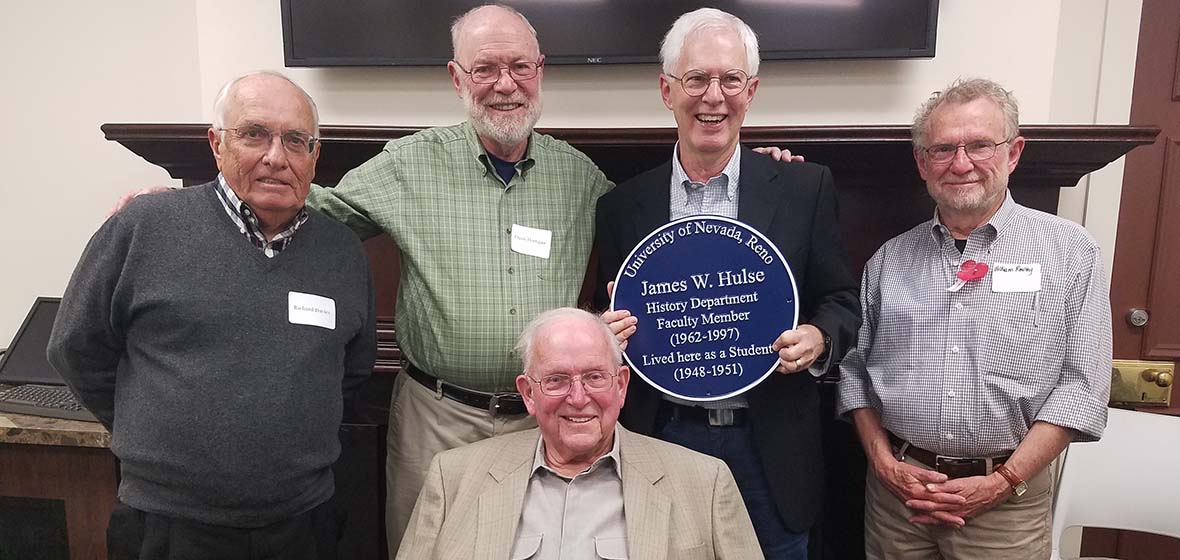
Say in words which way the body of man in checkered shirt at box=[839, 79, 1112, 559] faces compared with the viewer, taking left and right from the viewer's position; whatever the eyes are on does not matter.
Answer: facing the viewer

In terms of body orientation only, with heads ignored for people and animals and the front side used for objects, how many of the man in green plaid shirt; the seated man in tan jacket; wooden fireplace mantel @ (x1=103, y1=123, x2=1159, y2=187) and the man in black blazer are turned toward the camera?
4

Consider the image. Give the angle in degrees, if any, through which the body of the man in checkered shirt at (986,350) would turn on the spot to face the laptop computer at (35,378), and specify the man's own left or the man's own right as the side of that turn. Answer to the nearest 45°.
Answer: approximately 90° to the man's own right

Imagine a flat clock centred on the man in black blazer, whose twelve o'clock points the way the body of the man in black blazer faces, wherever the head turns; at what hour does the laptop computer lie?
The laptop computer is roughly at 3 o'clock from the man in black blazer.

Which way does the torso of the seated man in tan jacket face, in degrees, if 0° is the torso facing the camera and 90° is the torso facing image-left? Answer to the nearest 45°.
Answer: approximately 0°

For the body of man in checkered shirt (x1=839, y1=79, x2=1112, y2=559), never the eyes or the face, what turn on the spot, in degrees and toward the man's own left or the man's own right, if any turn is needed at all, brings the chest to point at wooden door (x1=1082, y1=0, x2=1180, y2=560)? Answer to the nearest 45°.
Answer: approximately 180°

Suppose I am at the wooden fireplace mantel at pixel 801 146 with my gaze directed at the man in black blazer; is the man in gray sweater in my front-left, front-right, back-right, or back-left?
front-right

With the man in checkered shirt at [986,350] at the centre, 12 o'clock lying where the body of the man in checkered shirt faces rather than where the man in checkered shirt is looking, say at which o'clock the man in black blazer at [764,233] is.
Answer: The man in black blazer is roughly at 2 o'clock from the man in checkered shirt.

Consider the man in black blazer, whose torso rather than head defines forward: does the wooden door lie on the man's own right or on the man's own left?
on the man's own left

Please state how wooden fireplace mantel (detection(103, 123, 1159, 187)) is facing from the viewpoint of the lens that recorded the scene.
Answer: facing the viewer

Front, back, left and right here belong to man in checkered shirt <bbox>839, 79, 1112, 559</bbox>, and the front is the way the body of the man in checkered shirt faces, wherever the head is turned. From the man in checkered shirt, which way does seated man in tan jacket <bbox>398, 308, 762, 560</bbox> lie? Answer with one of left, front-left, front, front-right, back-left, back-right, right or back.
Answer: front-right
